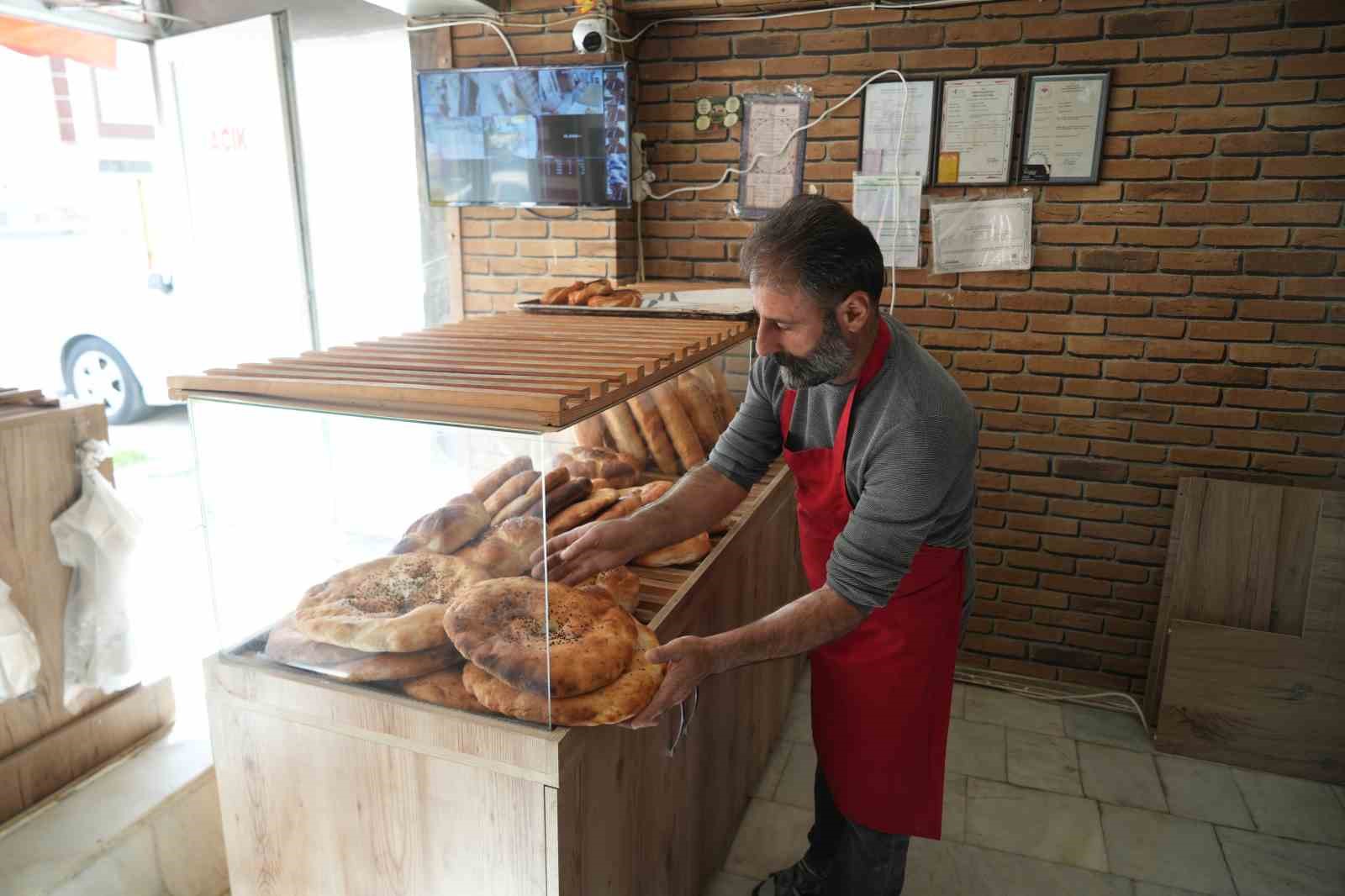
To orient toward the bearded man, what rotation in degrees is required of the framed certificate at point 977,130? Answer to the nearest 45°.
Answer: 0° — it already faces them

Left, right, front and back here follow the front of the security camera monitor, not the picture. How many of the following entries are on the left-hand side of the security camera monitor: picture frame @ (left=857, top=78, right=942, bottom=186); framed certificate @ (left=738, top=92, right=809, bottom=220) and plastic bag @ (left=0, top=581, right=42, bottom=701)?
2

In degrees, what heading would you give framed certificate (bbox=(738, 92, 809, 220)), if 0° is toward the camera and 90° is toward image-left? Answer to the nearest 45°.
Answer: approximately 0°

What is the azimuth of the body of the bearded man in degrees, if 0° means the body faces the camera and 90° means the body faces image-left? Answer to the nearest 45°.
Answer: approximately 45°

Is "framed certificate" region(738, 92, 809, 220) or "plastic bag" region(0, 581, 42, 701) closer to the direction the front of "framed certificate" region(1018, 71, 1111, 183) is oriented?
the plastic bag

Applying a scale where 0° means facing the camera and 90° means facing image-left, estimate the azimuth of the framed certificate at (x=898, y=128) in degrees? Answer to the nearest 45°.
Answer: approximately 0°

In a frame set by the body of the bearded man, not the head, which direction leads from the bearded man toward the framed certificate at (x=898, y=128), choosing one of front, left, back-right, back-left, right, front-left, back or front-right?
back-right

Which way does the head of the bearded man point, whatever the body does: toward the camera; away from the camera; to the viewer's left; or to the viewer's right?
to the viewer's left
